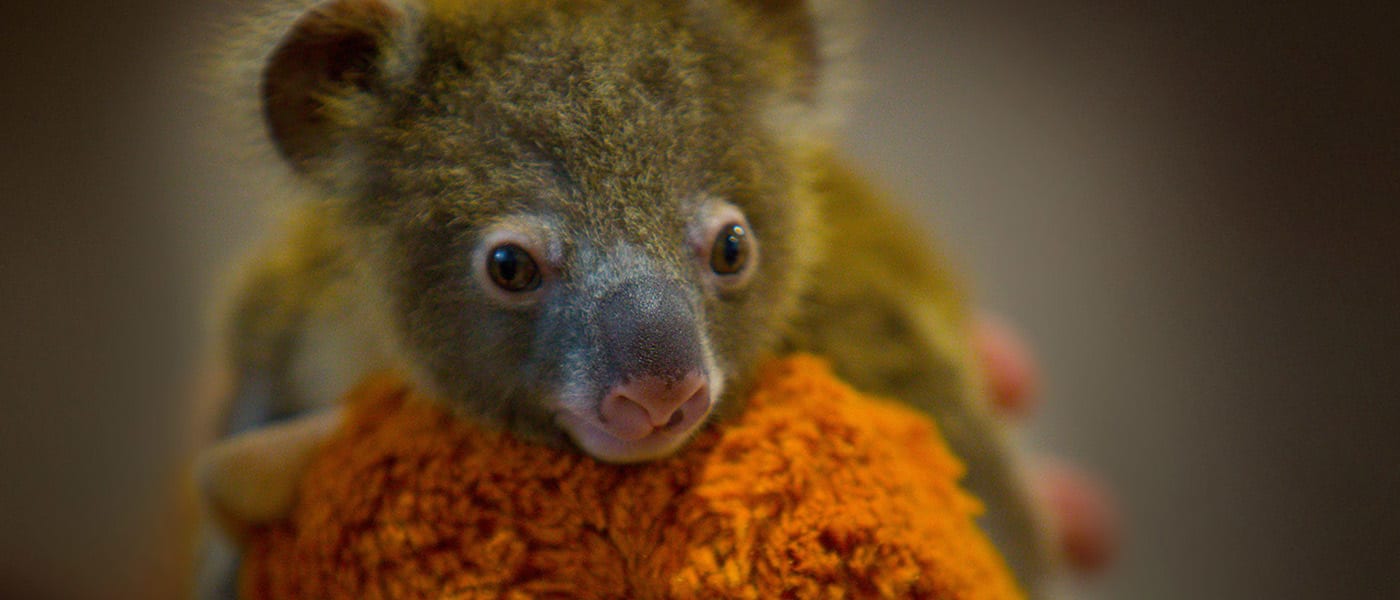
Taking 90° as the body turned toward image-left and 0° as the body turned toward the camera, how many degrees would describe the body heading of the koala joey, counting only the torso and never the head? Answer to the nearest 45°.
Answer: approximately 0°
